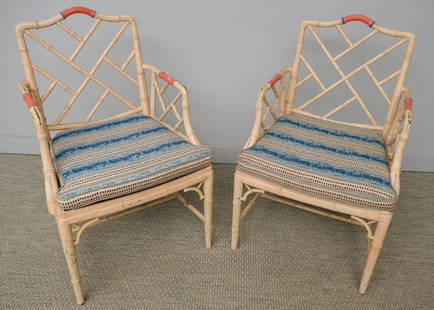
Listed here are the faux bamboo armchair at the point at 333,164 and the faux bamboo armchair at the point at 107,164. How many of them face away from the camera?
0

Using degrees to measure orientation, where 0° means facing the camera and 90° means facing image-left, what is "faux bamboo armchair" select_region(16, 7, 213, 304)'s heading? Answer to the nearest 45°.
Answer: approximately 315°

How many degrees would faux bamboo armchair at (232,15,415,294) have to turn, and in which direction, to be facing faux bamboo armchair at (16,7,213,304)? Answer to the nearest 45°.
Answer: approximately 45° to its right

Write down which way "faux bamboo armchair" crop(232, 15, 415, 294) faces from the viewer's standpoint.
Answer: facing the viewer and to the left of the viewer

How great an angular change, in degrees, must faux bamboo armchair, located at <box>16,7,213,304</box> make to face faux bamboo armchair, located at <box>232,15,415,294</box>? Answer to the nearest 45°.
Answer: approximately 45° to its left
